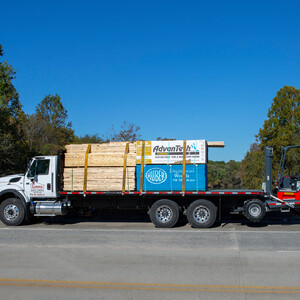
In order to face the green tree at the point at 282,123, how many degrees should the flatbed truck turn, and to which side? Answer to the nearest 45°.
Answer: approximately 135° to its right

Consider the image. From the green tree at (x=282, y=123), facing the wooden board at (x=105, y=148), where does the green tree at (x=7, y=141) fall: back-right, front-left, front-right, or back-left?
front-right

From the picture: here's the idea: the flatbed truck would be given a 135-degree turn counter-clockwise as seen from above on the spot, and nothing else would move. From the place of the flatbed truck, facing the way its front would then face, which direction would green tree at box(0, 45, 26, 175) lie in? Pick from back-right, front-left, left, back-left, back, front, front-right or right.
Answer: back

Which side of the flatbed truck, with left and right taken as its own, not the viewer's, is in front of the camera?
left
